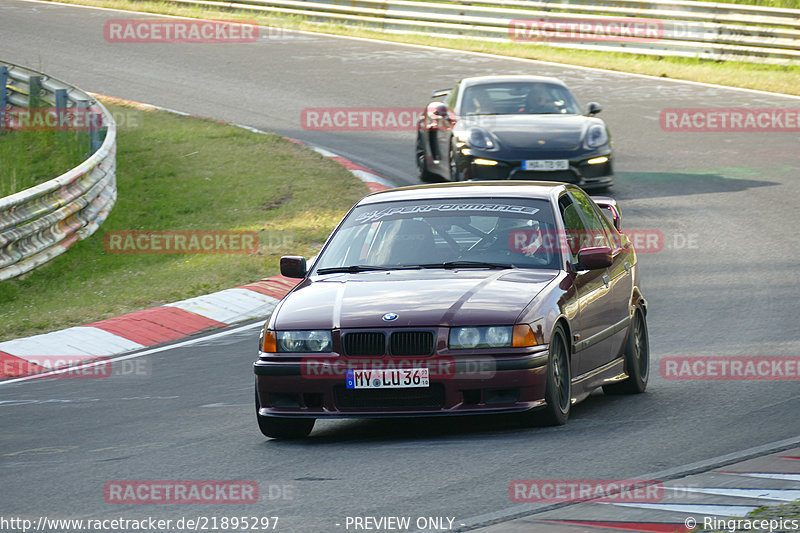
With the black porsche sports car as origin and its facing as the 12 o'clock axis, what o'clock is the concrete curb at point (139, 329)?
The concrete curb is roughly at 1 o'clock from the black porsche sports car.

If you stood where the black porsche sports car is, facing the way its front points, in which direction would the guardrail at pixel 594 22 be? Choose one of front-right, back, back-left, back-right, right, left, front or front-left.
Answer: back

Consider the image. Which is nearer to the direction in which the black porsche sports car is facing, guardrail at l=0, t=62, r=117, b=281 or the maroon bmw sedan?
the maroon bmw sedan

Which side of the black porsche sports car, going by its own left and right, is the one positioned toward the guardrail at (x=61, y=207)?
right

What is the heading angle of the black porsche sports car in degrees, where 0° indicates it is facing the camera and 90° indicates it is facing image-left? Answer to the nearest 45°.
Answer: approximately 0°

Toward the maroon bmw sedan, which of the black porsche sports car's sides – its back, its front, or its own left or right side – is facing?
front

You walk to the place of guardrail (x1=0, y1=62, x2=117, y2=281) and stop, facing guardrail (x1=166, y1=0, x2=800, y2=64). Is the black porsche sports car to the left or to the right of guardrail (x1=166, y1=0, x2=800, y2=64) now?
right

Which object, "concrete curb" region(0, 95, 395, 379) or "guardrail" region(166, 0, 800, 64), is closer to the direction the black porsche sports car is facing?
the concrete curb

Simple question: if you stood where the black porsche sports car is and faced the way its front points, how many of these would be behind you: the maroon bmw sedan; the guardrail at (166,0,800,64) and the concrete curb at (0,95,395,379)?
1
